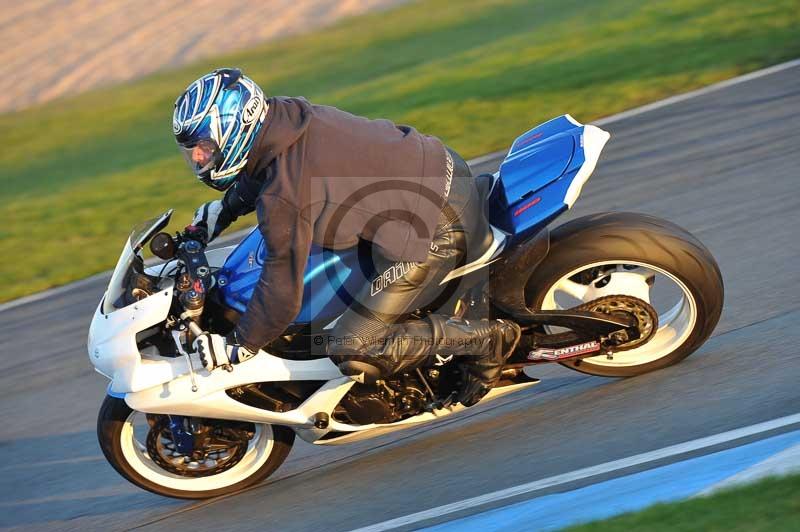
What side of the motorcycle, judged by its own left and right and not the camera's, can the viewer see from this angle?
left

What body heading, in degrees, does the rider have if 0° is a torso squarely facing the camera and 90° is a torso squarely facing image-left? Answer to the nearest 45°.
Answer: approximately 90°
